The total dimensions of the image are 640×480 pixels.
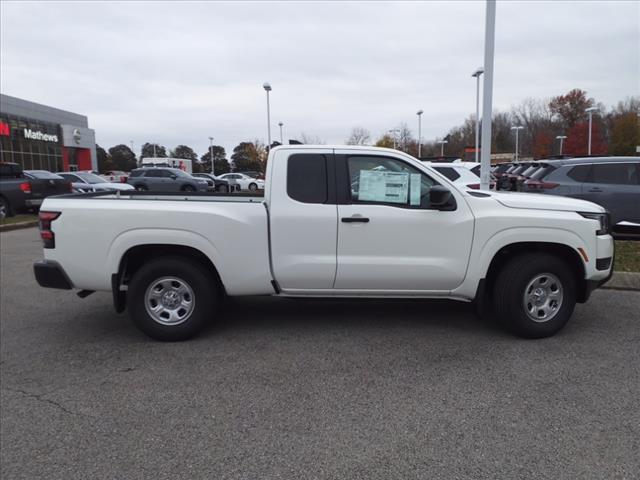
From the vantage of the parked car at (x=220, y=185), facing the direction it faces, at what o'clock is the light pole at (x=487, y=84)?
The light pole is roughly at 1 o'clock from the parked car.

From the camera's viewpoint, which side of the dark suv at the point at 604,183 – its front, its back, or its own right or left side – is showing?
right

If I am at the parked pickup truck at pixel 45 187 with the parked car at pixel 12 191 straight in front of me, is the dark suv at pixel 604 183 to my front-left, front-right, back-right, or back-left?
back-left

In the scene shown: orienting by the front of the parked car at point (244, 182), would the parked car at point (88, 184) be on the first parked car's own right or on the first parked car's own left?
on the first parked car's own right

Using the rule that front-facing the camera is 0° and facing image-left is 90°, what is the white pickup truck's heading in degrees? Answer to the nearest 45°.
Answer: approximately 270°

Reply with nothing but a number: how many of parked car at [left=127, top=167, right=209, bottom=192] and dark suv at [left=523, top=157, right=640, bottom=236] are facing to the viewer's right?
2

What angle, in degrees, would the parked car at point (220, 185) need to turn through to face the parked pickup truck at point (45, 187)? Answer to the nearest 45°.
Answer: approximately 45° to its right

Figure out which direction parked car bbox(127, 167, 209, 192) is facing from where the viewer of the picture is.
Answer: facing to the right of the viewer

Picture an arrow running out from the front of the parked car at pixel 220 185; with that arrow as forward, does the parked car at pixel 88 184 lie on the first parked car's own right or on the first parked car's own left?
on the first parked car's own right
